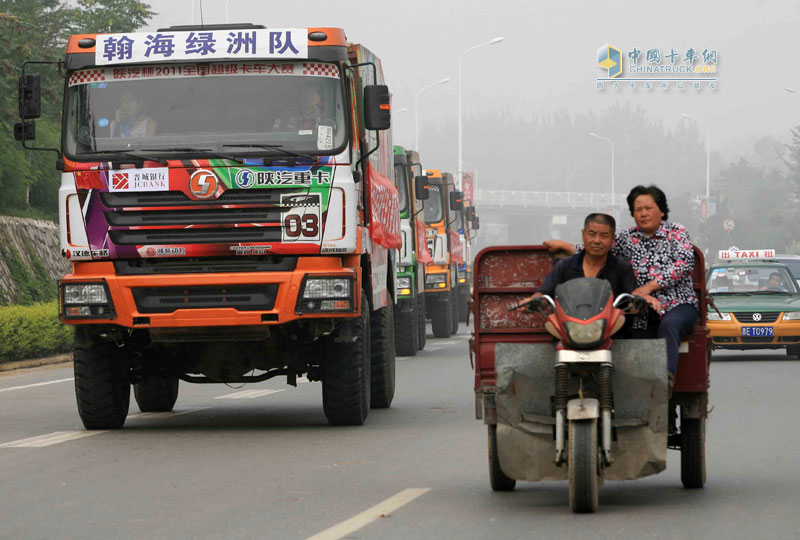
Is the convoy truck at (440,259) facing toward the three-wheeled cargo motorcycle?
yes

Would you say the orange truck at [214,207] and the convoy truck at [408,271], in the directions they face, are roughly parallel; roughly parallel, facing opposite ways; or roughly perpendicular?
roughly parallel

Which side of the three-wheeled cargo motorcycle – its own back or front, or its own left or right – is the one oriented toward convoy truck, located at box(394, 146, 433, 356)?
back

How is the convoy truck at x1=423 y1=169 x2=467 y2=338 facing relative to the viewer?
toward the camera

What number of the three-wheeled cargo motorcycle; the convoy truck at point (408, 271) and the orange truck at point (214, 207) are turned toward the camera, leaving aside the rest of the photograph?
3

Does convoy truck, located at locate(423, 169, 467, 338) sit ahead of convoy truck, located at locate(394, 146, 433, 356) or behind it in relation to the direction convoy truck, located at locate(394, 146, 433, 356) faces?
behind

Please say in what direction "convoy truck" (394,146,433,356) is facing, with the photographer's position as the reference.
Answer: facing the viewer

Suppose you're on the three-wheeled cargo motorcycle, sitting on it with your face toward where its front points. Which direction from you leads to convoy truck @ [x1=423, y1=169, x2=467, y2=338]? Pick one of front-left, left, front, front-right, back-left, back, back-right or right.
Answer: back

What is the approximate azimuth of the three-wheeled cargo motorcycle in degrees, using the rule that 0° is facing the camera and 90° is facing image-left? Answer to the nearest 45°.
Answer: approximately 0°

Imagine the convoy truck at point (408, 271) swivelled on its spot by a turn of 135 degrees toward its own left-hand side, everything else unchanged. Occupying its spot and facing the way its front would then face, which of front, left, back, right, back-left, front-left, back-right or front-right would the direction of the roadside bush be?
back-left

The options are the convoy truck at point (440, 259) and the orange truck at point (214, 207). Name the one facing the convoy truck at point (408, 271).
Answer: the convoy truck at point (440, 259)

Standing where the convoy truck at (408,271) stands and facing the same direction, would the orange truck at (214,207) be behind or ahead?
ahead

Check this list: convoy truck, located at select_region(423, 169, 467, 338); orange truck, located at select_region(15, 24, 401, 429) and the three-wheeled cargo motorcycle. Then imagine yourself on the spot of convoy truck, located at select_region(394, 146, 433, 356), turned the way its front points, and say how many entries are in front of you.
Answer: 2
